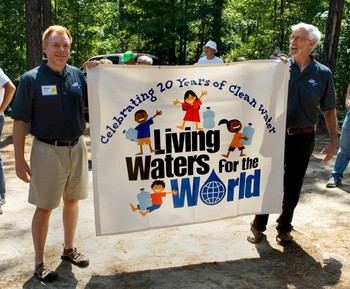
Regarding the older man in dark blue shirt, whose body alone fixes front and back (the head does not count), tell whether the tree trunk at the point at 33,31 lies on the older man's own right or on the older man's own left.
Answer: on the older man's own right

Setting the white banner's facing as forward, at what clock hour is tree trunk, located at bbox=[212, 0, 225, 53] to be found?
The tree trunk is roughly at 6 o'clock from the white banner.

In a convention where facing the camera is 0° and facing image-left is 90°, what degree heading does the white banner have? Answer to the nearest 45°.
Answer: approximately 0°

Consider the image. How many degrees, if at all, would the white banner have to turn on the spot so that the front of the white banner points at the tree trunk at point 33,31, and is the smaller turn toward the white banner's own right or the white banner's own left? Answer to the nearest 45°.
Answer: approximately 135° to the white banner's own right

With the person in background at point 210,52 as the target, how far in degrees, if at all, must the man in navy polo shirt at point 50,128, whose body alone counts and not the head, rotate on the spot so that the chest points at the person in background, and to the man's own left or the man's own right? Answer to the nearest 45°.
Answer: approximately 90° to the man's own left

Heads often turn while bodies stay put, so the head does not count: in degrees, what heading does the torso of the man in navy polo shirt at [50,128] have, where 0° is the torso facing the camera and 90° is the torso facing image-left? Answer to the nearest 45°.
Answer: approximately 315°

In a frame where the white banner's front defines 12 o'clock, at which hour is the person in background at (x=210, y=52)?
The person in background is roughly at 6 o'clock from the white banner.

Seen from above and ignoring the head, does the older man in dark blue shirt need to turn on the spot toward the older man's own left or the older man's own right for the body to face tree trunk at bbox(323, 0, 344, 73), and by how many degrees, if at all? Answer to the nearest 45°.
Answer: approximately 135° to the older man's own right

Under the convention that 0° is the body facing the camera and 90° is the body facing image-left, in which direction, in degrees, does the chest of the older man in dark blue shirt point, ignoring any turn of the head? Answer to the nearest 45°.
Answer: approximately 45°
